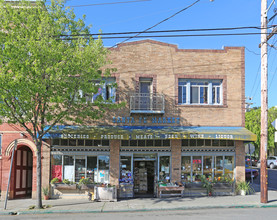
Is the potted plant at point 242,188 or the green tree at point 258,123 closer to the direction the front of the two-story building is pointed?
the potted plant

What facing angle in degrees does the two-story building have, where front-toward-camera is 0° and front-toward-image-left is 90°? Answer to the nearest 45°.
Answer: approximately 0°
